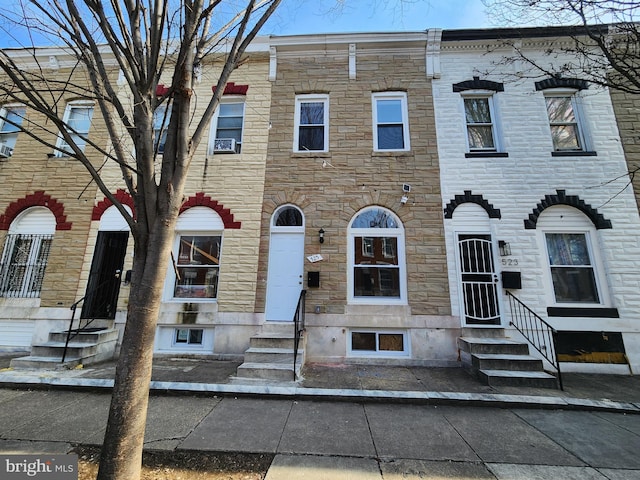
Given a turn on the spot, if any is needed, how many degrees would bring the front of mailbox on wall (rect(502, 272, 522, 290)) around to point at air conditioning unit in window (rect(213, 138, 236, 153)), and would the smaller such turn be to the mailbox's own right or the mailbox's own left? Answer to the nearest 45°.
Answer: approximately 45° to the mailbox's own right

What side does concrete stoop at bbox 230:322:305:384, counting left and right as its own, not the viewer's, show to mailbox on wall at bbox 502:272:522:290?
left

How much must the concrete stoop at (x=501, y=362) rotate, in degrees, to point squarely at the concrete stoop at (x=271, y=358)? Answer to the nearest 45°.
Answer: approximately 45° to its right

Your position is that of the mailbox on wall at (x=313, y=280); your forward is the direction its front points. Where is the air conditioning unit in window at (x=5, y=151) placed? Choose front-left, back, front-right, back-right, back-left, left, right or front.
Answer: right

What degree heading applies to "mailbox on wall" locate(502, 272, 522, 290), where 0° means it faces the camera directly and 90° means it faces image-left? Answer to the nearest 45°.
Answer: approximately 0°

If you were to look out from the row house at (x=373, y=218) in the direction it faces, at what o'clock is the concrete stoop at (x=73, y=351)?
The concrete stoop is roughly at 3 o'clock from the row house.

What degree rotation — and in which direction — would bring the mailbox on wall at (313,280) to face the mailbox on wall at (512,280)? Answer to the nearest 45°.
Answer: approximately 90° to its left
